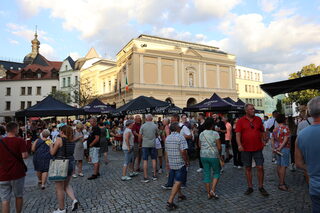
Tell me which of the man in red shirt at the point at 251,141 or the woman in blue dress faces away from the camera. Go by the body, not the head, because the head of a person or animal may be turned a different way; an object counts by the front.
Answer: the woman in blue dress

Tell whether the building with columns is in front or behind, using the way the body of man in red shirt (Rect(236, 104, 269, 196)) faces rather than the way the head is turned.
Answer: behind

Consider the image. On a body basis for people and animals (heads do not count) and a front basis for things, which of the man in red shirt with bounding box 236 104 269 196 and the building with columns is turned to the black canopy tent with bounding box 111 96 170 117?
the building with columns

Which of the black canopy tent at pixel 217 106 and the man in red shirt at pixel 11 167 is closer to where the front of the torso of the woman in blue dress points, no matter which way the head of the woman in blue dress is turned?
the black canopy tent

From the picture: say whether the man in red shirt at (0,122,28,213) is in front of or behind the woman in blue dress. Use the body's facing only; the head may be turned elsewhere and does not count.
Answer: behind

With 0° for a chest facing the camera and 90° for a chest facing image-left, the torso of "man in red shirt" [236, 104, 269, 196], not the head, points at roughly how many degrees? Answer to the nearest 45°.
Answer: approximately 0°

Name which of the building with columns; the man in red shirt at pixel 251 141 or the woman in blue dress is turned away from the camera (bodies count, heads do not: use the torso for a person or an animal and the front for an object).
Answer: the woman in blue dress

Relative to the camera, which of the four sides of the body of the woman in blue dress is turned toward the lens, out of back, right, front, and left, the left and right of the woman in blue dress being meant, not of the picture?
back

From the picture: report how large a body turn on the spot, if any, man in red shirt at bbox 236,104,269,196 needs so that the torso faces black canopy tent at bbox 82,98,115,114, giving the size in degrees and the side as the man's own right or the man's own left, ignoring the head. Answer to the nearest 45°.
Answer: approximately 135° to the man's own right

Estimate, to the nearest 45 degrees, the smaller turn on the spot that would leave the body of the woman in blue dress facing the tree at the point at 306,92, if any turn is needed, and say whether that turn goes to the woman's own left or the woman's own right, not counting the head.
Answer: approximately 90° to the woman's own right

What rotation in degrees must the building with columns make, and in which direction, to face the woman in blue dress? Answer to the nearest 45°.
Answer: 0° — it already faces them

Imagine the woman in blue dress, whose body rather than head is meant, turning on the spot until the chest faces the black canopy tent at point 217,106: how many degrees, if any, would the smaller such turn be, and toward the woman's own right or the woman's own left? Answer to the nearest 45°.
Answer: approximately 90° to the woman's own right

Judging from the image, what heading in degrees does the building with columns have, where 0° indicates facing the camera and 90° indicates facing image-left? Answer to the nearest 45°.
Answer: approximately 0°

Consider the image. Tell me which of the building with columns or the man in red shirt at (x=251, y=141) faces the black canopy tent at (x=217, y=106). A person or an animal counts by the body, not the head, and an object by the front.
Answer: the building with columns
